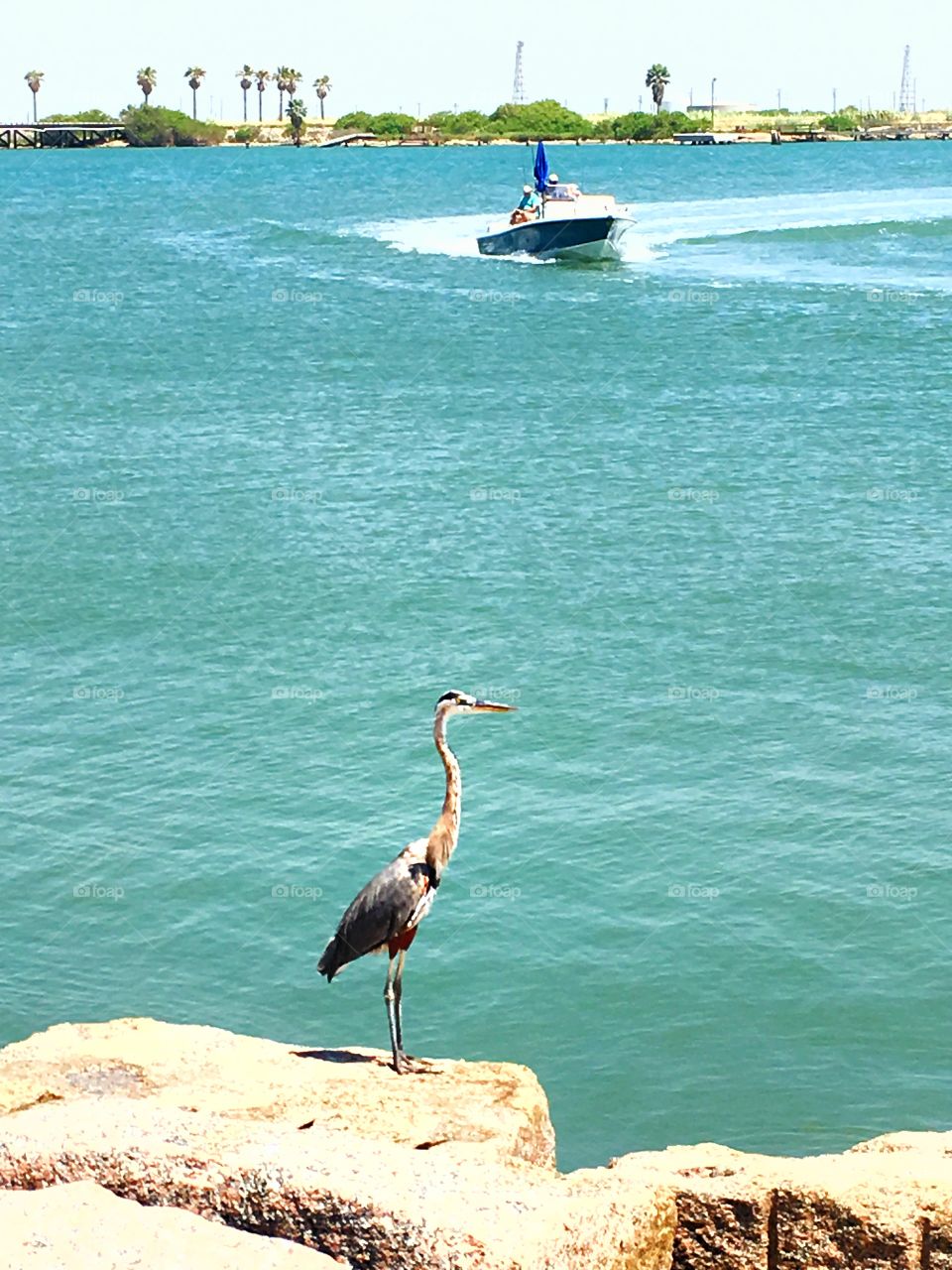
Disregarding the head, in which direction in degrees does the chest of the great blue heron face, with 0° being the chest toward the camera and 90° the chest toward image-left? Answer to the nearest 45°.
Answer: approximately 270°

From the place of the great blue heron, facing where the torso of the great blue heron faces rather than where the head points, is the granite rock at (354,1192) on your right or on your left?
on your right

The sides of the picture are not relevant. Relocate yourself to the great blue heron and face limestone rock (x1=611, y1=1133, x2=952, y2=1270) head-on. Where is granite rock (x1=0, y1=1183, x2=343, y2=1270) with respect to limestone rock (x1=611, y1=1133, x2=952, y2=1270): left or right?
right

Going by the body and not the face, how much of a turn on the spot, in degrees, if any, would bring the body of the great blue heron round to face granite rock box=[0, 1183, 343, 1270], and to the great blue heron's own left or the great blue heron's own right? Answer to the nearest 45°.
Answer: approximately 90° to the great blue heron's own right

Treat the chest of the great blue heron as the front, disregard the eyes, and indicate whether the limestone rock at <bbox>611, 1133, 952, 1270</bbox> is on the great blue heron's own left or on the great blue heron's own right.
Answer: on the great blue heron's own right

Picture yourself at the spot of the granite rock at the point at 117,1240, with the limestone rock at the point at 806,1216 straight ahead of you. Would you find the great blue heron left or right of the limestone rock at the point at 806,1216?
left
